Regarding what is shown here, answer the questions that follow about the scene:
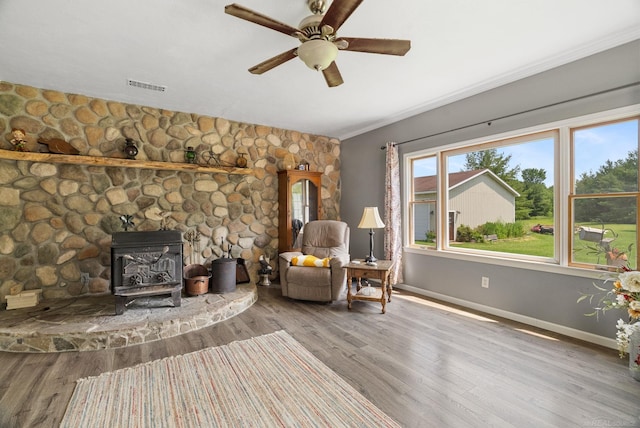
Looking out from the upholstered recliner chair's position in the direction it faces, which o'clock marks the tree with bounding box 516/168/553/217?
The tree is roughly at 8 o'clock from the upholstered recliner chair.

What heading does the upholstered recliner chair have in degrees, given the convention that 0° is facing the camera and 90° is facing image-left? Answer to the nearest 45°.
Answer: approximately 45°

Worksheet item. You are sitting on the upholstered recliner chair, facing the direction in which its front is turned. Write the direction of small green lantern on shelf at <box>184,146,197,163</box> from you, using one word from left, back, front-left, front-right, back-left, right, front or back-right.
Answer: front-right

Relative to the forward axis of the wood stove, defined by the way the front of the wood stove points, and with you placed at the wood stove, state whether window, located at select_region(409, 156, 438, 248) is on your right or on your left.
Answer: on your left

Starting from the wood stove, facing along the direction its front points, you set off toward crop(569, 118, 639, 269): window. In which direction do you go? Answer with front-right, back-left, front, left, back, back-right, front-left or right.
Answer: front-left

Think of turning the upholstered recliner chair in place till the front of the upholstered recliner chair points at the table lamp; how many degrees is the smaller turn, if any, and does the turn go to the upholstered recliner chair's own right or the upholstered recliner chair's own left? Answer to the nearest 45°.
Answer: approximately 135° to the upholstered recliner chair's own left

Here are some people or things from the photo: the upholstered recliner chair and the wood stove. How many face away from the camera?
0

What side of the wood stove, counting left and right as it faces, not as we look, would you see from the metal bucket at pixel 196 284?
left

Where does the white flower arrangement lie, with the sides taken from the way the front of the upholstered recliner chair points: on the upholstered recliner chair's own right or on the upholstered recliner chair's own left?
on the upholstered recliner chair's own left

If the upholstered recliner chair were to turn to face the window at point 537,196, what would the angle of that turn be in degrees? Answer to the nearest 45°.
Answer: approximately 135° to its left
